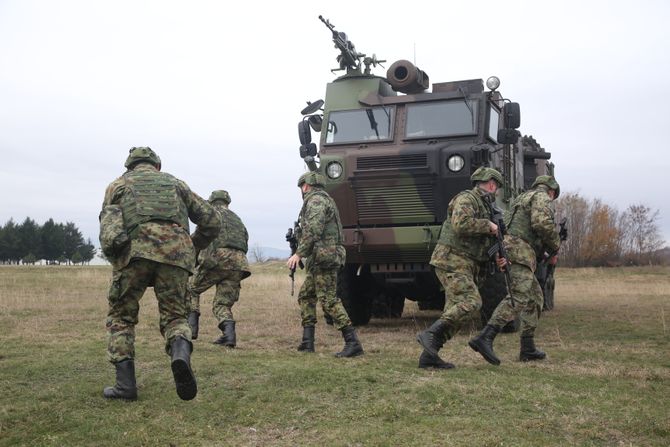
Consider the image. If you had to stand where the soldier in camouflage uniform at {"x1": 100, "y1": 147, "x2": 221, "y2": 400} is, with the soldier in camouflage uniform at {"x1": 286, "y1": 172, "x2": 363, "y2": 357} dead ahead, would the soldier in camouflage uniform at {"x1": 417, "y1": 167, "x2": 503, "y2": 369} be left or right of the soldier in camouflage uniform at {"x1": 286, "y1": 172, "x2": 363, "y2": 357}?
right

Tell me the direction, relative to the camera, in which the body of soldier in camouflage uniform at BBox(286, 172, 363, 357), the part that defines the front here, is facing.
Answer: to the viewer's left

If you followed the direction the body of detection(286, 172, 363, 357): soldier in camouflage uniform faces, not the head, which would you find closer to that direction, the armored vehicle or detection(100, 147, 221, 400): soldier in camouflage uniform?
the soldier in camouflage uniform

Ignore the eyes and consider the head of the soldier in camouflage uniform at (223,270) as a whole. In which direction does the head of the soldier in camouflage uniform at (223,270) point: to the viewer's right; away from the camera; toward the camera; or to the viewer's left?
away from the camera

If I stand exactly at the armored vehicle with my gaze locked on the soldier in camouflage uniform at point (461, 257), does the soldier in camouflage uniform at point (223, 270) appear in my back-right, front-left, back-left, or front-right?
front-right

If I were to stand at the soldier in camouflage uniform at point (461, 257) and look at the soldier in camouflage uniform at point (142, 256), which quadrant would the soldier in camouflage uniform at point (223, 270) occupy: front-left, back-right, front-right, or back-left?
front-right

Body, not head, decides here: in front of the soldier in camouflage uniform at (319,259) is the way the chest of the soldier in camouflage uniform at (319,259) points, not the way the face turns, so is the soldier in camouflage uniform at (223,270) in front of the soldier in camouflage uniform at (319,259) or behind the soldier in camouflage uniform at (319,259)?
in front

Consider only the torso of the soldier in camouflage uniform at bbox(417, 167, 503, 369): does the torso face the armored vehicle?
no

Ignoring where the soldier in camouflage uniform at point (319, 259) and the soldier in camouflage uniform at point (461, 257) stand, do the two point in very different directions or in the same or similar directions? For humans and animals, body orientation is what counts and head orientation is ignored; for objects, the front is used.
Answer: very different directions
